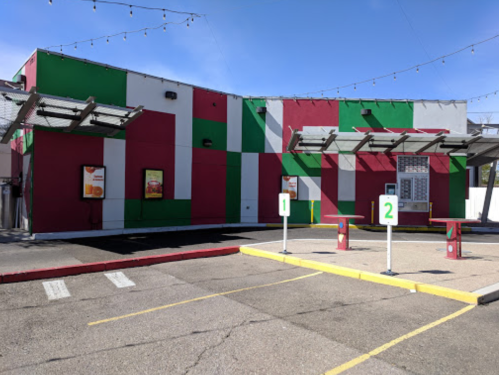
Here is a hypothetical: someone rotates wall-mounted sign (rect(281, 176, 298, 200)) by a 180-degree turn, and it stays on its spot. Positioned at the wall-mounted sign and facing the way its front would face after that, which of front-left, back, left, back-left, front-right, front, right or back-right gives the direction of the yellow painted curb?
back

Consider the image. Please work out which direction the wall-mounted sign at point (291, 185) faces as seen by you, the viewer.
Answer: facing the viewer

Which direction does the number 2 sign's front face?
toward the camera

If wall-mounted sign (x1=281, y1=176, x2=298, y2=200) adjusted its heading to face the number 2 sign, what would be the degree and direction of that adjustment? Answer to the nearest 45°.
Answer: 0° — it already faces it

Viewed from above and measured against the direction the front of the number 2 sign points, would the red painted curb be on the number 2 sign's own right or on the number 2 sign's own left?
on the number 2 sign's own right

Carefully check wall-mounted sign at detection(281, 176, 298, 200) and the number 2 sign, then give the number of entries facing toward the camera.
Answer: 2

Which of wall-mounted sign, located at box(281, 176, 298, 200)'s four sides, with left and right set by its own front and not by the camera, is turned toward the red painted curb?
front

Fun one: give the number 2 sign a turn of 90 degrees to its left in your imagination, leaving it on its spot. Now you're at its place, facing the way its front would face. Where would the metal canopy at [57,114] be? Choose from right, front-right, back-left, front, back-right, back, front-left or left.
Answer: back
